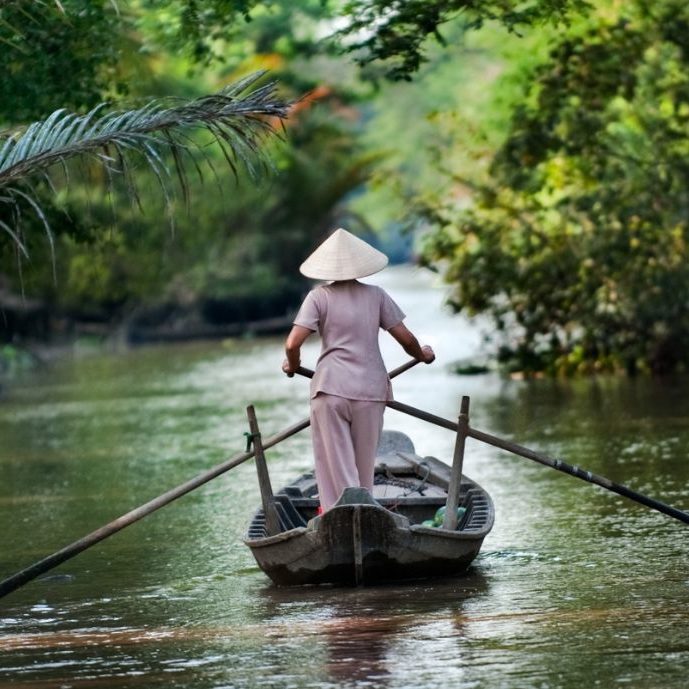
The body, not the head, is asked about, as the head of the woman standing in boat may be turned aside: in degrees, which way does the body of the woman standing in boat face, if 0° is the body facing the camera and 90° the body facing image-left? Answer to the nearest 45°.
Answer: approximately 180°

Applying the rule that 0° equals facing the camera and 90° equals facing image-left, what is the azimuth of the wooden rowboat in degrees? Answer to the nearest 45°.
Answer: approximately 180°

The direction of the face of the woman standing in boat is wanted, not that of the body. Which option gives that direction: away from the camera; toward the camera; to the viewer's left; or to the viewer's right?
away from the camera
